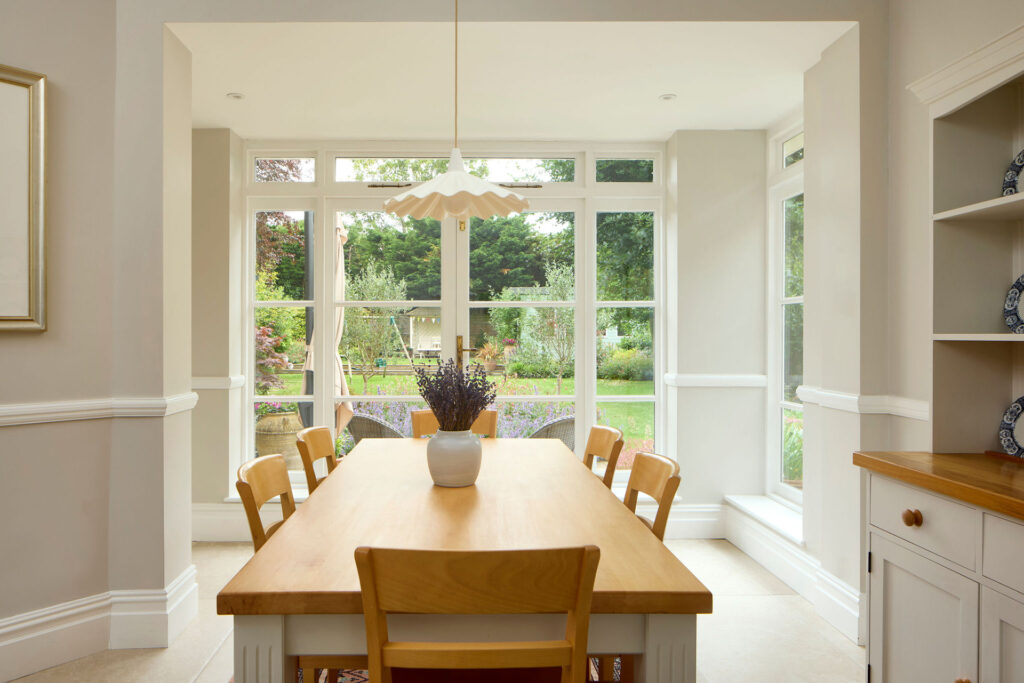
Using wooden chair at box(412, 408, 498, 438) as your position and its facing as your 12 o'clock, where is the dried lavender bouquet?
The dried lavender bouquet is roughly at 12 o'clock from the wooden chair.

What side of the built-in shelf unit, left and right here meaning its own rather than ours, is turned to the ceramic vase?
front

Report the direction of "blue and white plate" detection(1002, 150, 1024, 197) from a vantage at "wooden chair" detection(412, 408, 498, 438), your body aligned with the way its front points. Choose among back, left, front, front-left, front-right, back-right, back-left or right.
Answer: front-left

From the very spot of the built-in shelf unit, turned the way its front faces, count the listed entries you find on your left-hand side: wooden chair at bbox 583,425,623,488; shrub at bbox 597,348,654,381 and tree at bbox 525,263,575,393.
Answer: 0

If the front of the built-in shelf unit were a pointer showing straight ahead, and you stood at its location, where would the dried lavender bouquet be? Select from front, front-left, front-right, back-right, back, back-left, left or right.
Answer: front

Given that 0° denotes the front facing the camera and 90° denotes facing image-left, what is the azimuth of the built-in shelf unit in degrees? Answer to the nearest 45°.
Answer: approximately 45°

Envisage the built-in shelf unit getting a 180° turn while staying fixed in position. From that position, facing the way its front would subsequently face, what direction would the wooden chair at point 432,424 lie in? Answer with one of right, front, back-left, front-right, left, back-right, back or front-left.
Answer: back-left

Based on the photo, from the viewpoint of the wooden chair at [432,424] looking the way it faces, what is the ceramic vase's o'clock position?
The ceramic vase is roughly at 12 o'clock from the wooden chair.

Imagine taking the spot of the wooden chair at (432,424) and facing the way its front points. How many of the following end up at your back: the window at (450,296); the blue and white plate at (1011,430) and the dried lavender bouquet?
1

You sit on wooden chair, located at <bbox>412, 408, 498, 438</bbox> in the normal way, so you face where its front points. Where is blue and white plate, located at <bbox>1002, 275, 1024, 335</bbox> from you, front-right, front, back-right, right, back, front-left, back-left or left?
front-left

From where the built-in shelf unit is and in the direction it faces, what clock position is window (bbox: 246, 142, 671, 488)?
The window is roughly at 2 o'clock from the built-in shelf unit.

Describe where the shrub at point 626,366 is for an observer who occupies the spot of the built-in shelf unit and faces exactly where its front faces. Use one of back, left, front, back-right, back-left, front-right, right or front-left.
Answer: right

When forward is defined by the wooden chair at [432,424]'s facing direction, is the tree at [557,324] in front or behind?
behind

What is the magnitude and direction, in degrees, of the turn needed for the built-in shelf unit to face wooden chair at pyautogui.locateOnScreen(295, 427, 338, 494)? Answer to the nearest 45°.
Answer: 0° — it already faces it

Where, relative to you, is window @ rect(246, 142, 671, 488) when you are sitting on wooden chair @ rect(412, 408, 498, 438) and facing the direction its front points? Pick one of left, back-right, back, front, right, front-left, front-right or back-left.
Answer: back

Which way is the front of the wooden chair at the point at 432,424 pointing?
toward the camera

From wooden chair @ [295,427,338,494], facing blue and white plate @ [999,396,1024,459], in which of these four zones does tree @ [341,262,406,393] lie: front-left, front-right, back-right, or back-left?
back-left
